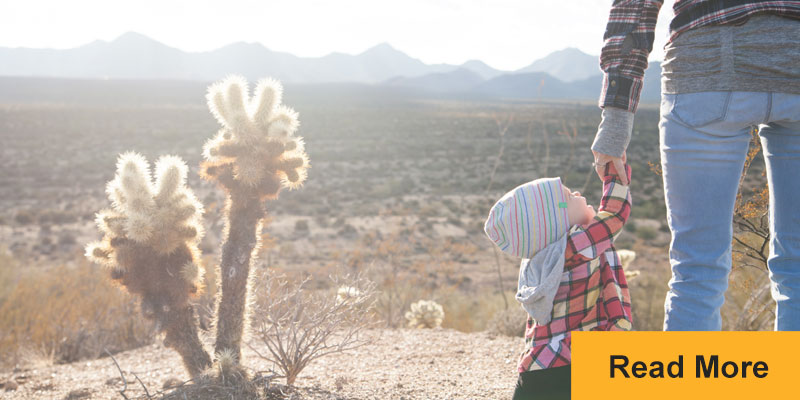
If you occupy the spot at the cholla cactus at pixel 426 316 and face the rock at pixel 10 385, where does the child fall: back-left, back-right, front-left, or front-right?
front-left

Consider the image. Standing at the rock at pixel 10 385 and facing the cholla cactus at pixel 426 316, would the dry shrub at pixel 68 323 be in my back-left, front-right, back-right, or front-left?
front-left

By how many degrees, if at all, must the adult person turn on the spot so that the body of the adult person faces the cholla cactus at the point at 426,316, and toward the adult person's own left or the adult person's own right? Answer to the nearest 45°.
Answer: approximately 45° to the adult person's own left

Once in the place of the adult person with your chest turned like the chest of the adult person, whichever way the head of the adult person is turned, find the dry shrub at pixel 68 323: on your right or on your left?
on your left

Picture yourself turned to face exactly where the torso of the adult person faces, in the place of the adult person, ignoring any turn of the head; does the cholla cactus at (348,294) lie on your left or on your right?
on your left

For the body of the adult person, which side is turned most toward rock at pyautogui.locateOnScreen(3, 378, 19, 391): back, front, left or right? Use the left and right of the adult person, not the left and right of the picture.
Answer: left

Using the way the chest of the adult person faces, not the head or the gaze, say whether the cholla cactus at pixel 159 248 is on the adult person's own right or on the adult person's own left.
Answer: on the adult person's own left

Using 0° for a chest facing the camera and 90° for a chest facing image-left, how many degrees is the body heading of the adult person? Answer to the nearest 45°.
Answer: approximately 180°
